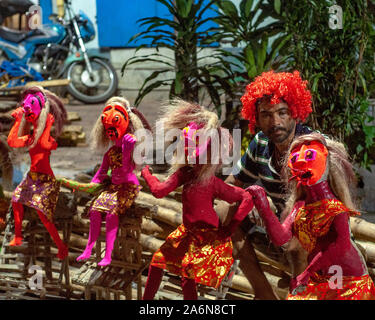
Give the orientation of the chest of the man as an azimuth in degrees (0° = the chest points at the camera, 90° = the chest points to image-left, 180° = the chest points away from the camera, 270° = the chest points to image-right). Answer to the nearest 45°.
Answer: approximately 0°

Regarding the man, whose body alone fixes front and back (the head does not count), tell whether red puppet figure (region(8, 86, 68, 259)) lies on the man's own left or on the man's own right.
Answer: on the man's own right
